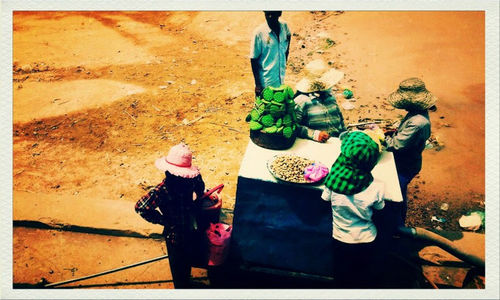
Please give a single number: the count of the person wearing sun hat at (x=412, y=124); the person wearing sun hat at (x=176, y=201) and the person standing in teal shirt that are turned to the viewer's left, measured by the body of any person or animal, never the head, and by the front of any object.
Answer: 1

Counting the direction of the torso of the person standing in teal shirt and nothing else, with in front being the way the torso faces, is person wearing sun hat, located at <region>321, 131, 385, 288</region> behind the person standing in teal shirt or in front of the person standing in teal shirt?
in front

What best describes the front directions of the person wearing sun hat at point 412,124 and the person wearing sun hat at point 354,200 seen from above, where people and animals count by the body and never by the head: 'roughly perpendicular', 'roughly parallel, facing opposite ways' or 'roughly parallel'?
roughly perpendicular

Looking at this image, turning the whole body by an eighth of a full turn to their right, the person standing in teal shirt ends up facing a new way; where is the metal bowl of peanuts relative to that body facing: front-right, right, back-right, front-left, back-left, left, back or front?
front

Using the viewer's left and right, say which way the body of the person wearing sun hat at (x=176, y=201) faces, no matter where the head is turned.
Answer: facing away from the viewer and to the right of the viewer

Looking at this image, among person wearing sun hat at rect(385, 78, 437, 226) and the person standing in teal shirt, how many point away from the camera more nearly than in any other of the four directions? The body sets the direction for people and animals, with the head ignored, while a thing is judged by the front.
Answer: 0

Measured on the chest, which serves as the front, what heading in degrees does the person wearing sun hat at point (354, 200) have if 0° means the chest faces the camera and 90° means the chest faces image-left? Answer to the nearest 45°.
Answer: approximately 180°

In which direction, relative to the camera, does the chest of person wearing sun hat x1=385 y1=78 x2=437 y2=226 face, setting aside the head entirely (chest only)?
to the viewer's left

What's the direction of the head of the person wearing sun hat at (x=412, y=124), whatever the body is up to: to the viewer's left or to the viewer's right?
to the viewer's left

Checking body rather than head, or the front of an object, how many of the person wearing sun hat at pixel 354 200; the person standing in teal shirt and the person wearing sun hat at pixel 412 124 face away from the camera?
1

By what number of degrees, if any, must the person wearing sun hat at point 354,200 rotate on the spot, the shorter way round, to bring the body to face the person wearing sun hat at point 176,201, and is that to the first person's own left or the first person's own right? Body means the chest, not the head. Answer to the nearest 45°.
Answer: approximately 90° to the first person's own left

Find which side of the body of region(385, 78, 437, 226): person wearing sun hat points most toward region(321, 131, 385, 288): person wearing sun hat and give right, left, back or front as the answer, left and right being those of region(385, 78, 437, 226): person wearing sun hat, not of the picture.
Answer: left

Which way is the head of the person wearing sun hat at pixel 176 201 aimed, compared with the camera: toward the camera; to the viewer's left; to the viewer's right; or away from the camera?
away from the camera

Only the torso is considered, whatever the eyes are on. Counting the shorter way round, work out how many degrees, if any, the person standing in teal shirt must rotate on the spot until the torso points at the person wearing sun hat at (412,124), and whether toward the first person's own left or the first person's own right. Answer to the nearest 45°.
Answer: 0° — they already face them

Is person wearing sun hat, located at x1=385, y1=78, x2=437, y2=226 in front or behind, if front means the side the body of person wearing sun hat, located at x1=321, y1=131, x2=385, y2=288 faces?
in front

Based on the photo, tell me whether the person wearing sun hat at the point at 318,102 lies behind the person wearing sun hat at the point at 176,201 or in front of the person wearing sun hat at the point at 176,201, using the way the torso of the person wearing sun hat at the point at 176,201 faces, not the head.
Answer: in front
